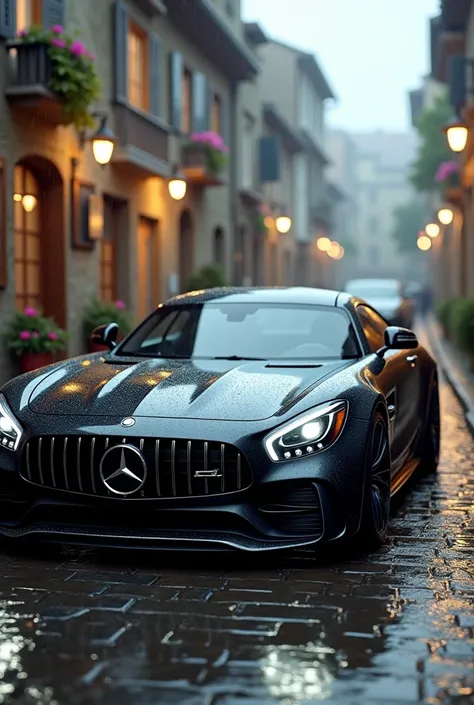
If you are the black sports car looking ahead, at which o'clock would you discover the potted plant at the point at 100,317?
The potted plant is roughly at 4 o'clock from the black sports car.

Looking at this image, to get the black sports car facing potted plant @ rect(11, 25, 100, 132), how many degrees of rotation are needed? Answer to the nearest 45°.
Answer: approximately 135° to its right

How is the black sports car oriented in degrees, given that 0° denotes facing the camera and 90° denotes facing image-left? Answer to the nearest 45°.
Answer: approximately 45°

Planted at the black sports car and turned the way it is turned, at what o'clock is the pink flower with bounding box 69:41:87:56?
The pink flower is roughly at 4 o'clock from the black sports car.

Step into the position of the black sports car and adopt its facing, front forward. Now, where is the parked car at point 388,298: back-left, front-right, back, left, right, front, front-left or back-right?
back-right

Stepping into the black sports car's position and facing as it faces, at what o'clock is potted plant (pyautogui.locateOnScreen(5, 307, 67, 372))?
The potted plant is roughly at 4 o'clock from the black sports car.

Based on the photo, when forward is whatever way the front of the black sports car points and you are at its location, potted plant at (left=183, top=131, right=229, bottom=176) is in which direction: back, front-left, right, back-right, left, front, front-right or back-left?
back-right
